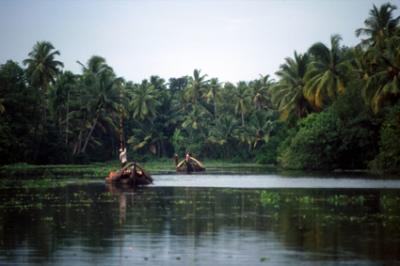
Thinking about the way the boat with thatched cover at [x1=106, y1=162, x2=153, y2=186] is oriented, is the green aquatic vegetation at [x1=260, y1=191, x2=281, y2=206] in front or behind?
in front
